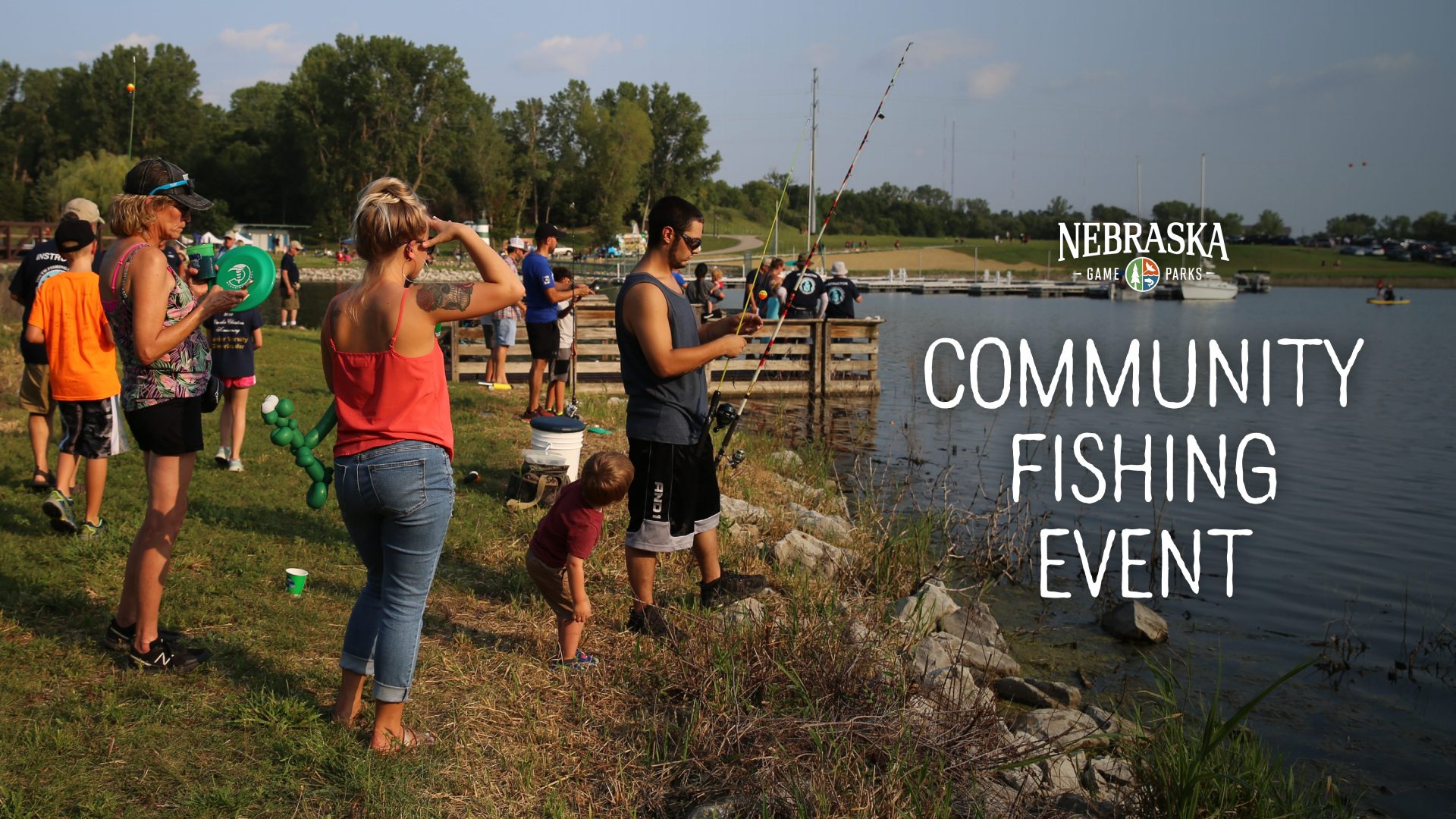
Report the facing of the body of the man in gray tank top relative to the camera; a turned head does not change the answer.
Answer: to the viewer's right

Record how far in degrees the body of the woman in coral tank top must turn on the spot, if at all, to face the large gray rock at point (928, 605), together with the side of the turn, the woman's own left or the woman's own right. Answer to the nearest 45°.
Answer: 0° — they already face it

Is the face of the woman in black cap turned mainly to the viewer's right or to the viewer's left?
to the viewer's right

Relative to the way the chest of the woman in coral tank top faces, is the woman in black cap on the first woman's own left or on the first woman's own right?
on the first woman's own left

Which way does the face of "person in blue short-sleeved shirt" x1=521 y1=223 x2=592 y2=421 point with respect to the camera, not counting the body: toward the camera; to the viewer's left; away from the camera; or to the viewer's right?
to the viewer's right

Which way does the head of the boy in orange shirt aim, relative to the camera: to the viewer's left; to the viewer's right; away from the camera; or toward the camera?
away from the camera

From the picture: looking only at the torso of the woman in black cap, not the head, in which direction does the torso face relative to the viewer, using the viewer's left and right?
facing to the right of the viewer

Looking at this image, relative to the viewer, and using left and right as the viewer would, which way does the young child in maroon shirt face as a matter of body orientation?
facing to the right of the viewer

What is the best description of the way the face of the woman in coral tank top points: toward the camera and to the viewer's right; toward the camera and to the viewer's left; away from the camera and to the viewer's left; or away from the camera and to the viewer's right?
away from the camera and to the viewer's right

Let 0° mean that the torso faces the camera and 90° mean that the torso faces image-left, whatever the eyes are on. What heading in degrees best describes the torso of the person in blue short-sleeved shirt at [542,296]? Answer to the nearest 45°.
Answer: approximately 270°

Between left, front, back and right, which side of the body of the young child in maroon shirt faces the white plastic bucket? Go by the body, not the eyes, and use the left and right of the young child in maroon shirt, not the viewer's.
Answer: left

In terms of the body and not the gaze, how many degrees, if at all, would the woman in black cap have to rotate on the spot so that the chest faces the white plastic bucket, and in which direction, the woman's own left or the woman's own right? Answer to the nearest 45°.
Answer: approximately 45° to the woman's own left

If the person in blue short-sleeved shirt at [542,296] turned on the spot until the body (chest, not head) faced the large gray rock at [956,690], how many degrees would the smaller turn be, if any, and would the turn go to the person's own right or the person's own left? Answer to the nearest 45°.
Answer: approximately 90° to the person's own right

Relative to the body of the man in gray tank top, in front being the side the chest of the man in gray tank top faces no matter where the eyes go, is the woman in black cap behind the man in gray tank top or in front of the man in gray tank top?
behind
